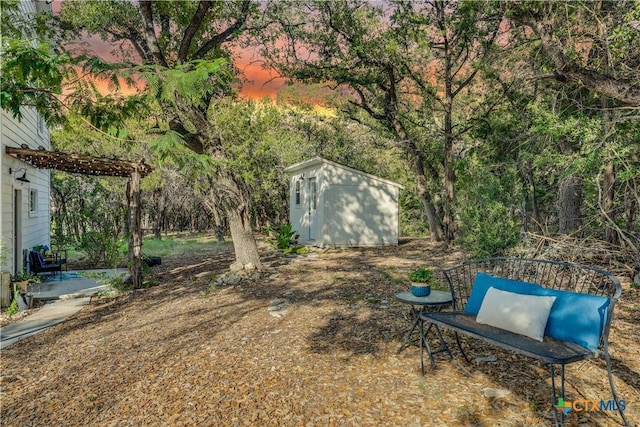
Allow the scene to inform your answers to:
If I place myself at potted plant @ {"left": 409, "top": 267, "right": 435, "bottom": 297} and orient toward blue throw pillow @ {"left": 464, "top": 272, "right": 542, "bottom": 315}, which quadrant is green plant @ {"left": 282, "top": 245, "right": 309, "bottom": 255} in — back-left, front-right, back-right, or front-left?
back-left

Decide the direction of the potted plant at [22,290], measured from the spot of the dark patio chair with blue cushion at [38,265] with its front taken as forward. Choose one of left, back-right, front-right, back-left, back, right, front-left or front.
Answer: right

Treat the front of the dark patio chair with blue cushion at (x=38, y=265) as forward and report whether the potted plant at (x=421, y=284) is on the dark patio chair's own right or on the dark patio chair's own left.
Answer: on the dark patio chair's own right

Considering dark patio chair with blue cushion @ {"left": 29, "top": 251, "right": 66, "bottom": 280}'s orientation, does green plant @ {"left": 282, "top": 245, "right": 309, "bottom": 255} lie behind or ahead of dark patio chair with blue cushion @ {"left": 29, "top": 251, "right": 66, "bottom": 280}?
ahead

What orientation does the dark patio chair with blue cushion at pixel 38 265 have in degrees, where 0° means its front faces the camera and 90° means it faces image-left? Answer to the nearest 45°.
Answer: approximately 270°

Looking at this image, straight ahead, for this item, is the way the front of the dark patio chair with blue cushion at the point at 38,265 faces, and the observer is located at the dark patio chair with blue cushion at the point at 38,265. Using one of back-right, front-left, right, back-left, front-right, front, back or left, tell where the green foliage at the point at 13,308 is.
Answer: right

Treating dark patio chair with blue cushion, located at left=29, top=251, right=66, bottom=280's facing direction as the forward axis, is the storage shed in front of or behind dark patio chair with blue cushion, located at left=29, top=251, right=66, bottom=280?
in front
